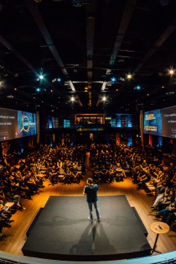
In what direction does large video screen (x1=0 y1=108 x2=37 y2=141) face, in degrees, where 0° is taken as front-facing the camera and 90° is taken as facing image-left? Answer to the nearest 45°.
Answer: approximately 315°

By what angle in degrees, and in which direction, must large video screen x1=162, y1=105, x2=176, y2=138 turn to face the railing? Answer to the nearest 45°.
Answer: approximately 45° to its left

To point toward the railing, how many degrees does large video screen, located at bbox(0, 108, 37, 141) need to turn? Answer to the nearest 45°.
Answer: approximately 45° to its right

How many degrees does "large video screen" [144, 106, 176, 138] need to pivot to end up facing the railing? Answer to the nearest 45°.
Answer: approximately 45° to its left

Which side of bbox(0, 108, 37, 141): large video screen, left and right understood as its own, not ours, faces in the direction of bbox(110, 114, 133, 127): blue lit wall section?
left

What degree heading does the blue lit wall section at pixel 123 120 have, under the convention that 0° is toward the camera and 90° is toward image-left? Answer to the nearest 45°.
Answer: approximately 0°

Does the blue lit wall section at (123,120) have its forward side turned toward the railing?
yes
